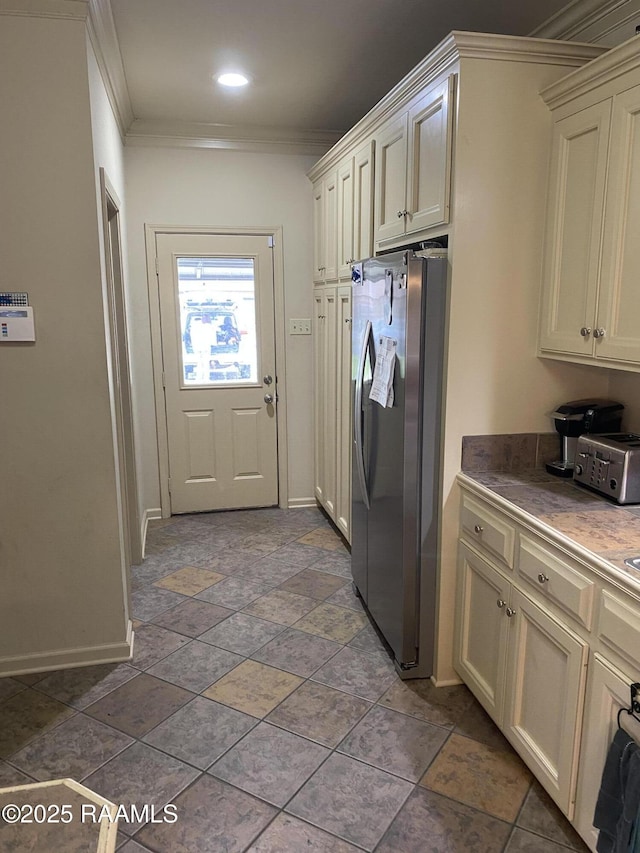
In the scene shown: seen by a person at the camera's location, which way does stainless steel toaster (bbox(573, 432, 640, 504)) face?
facing the viewer and to the left of the viewer

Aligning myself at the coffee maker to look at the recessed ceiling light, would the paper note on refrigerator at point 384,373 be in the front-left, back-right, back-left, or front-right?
front-left

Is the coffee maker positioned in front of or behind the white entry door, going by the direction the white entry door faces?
in front

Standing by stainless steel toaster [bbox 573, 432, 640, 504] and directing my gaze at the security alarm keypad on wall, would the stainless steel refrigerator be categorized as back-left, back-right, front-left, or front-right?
front-right

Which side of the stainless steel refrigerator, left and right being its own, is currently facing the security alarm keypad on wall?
front

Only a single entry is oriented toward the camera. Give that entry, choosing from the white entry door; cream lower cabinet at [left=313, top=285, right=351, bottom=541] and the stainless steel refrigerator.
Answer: the white entry door

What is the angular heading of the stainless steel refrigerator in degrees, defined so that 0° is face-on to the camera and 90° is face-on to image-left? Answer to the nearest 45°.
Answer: approximately 90°

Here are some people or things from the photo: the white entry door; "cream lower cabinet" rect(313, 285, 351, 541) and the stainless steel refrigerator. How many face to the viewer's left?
2

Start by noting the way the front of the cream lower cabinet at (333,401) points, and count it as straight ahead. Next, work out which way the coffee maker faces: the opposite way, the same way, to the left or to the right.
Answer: the same way

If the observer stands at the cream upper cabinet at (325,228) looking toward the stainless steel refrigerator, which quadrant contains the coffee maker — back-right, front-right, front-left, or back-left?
front-left

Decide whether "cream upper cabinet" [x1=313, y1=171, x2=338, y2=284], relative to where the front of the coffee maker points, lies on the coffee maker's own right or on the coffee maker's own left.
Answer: on the coffee maker's own right

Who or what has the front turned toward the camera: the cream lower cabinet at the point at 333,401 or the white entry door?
the white entry door

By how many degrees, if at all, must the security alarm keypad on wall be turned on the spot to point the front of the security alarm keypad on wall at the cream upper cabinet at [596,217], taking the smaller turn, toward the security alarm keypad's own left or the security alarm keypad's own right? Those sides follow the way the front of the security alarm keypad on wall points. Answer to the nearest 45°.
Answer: approximately 45° to the security alarm keypad's own left

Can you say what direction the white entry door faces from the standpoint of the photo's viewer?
facing the viewer

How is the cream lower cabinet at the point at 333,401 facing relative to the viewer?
to the viewer's left
